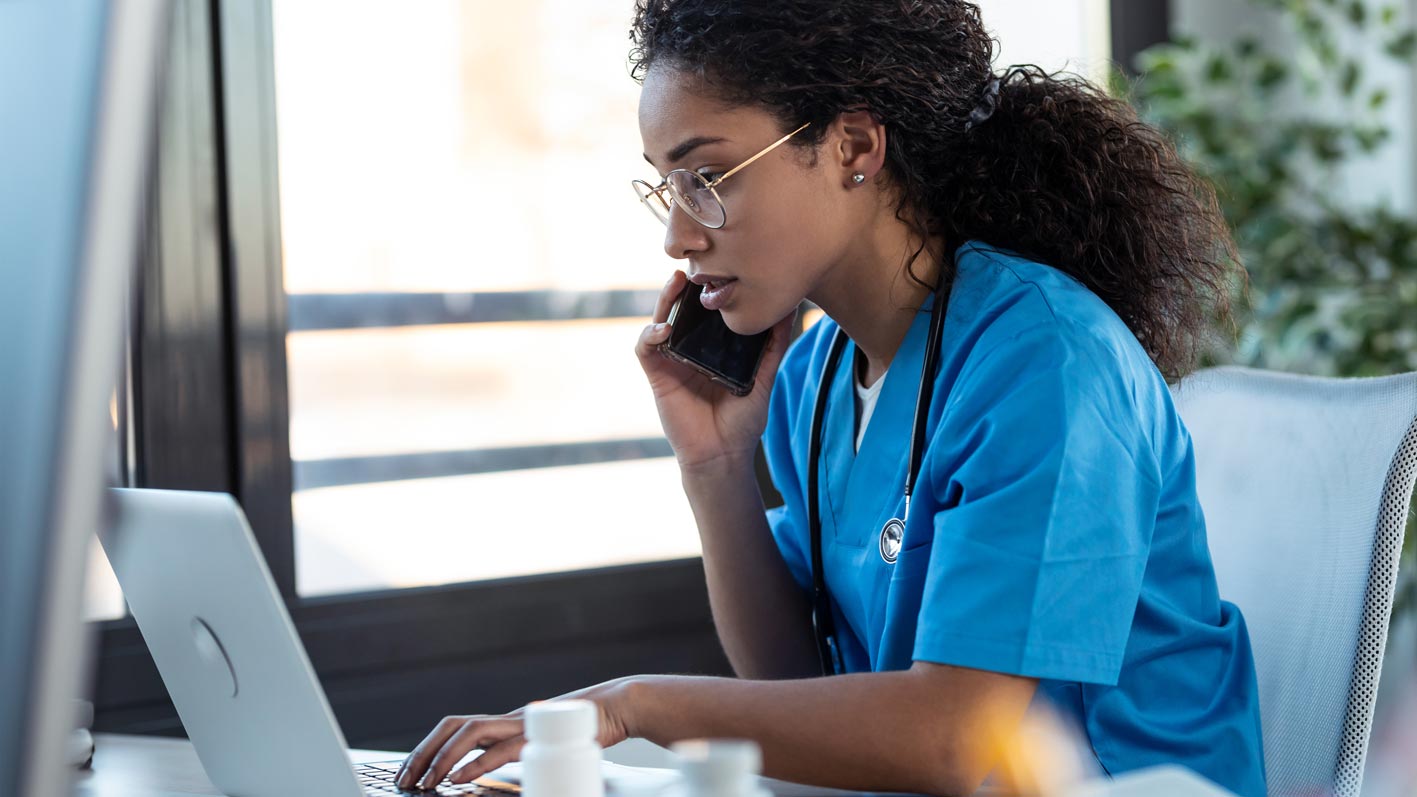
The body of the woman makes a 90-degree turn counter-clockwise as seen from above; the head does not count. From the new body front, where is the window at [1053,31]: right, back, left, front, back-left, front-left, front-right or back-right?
back-left

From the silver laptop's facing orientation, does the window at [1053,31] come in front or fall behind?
in front

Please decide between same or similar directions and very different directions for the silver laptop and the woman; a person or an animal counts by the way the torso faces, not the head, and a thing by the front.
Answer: very different directions

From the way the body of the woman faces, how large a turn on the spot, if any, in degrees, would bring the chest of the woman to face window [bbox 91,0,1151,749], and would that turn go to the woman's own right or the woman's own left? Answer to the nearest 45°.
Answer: approximately 90° to the woman's own right

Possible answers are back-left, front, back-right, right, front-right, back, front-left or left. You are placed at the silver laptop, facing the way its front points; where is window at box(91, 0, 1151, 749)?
front-left

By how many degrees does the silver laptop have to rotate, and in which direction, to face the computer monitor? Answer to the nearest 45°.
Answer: approximately 135° to its right

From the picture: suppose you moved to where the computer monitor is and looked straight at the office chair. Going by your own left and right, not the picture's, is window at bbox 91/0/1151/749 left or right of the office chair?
left

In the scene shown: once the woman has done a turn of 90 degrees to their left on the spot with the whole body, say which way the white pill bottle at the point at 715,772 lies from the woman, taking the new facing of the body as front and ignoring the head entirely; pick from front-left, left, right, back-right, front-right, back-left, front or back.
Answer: front-right

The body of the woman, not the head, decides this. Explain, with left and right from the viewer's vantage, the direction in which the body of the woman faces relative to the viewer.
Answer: facing the viewer and to the left of the viewer

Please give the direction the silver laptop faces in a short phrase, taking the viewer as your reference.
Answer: facing away from the viewer and to the right of the viewer

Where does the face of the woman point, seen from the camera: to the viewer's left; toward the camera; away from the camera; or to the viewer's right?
to the viewer's left
